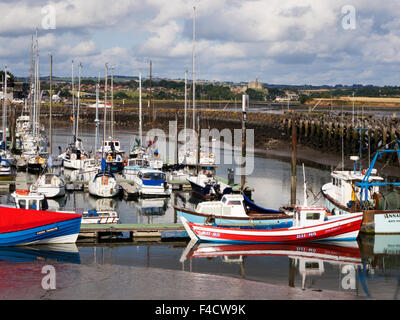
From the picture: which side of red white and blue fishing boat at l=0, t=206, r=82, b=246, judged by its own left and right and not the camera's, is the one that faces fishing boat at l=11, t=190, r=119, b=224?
left

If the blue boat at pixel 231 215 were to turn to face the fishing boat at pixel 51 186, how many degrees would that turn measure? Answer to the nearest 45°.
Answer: approximately 45° to its right

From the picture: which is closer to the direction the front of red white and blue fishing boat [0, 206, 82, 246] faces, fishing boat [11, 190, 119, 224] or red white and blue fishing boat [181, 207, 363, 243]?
the red white and blue fishing boat

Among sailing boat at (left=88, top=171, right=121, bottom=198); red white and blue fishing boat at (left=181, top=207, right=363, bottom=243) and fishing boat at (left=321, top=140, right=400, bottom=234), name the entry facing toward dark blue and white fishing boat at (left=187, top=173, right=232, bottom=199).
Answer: fishing boat at (left=321, top=140, right=400, bottom=234)

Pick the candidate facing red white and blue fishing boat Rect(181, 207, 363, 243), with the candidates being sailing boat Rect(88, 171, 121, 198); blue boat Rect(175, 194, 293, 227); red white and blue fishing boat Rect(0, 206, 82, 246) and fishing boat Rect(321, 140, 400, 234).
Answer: red white and blue fishing boat Rect(0, 206, 82, 246)

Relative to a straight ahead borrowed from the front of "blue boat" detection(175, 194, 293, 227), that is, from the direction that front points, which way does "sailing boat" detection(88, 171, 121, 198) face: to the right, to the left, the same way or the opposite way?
to the right

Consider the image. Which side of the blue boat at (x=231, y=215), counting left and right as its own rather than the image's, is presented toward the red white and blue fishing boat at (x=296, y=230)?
back
